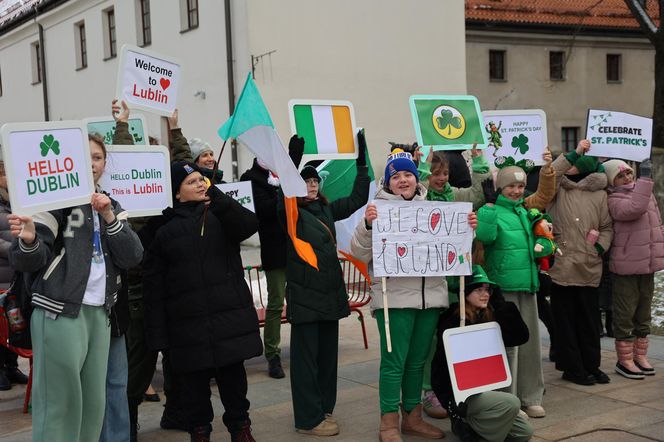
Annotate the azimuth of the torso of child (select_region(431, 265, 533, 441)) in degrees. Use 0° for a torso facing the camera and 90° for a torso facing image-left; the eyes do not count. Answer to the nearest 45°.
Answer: approximately 315°

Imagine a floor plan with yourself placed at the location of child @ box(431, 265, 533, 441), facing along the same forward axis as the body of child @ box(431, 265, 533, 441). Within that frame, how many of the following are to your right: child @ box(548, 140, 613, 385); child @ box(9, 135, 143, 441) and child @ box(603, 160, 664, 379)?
1

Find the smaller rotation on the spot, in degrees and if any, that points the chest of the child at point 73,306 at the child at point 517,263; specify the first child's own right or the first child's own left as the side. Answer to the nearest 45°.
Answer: approximately 45° to the first child's own left

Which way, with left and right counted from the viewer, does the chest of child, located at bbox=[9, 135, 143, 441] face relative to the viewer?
facing the viewer and to the right of the viewer

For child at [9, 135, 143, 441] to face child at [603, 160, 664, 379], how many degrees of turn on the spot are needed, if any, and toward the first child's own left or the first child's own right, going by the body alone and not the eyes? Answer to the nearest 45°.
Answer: approximately 45° to the first child's own left

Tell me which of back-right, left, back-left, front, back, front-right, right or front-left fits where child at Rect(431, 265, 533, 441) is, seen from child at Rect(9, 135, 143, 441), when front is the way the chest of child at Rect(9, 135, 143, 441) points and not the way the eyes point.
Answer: front-left

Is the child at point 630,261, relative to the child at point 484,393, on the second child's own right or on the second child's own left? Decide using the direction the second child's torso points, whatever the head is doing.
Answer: on the second child's own left

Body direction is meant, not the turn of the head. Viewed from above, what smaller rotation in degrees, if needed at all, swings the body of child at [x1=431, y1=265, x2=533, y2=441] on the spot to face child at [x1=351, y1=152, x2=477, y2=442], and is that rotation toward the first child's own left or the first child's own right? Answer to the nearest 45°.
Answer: approximately 135° to the first child's own right

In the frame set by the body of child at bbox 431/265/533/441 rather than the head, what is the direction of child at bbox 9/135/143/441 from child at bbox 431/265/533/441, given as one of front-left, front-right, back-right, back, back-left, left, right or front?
right

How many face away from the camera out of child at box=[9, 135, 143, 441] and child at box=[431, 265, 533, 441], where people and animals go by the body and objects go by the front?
0

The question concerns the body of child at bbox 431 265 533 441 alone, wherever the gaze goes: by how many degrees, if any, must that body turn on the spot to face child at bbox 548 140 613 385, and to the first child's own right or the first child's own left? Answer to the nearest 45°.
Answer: approximately 90° to the first child's own left
